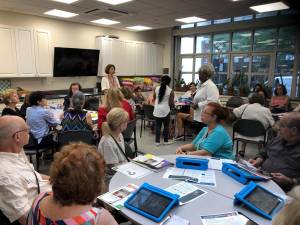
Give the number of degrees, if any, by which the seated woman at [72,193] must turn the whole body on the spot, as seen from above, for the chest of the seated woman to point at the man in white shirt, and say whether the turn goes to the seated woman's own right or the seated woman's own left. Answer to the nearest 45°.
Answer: approximately 45° to the seated woman's own left

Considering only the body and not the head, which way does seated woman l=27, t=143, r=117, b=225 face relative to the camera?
away from the camera

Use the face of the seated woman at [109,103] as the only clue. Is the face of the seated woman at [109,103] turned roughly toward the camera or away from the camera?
away from the camera

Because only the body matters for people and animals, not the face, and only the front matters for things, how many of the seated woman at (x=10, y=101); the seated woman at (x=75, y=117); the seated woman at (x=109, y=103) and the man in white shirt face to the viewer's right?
2

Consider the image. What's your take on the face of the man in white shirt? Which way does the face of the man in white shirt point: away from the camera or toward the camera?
away from the camera

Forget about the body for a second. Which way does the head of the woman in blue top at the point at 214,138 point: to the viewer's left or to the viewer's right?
to the viewer's left

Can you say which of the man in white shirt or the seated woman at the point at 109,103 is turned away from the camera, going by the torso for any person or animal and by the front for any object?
the seated woman

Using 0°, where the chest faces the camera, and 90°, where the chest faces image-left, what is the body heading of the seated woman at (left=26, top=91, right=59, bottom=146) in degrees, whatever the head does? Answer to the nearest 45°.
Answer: approximately 225°
